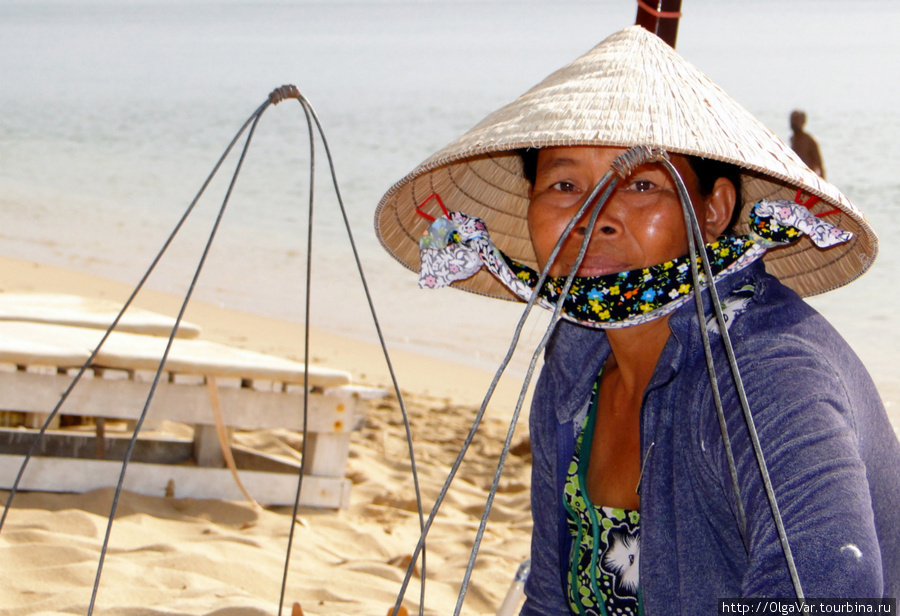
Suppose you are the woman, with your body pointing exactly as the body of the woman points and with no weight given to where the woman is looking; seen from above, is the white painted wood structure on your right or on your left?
on your right

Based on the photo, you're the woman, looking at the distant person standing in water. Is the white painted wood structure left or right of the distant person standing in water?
left

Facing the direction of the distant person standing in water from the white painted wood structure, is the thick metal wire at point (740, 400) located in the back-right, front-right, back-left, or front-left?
back-right

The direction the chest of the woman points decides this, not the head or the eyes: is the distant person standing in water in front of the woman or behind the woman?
behind

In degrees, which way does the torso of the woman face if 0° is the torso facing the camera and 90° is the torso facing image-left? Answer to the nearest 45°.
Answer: approximately 45°
